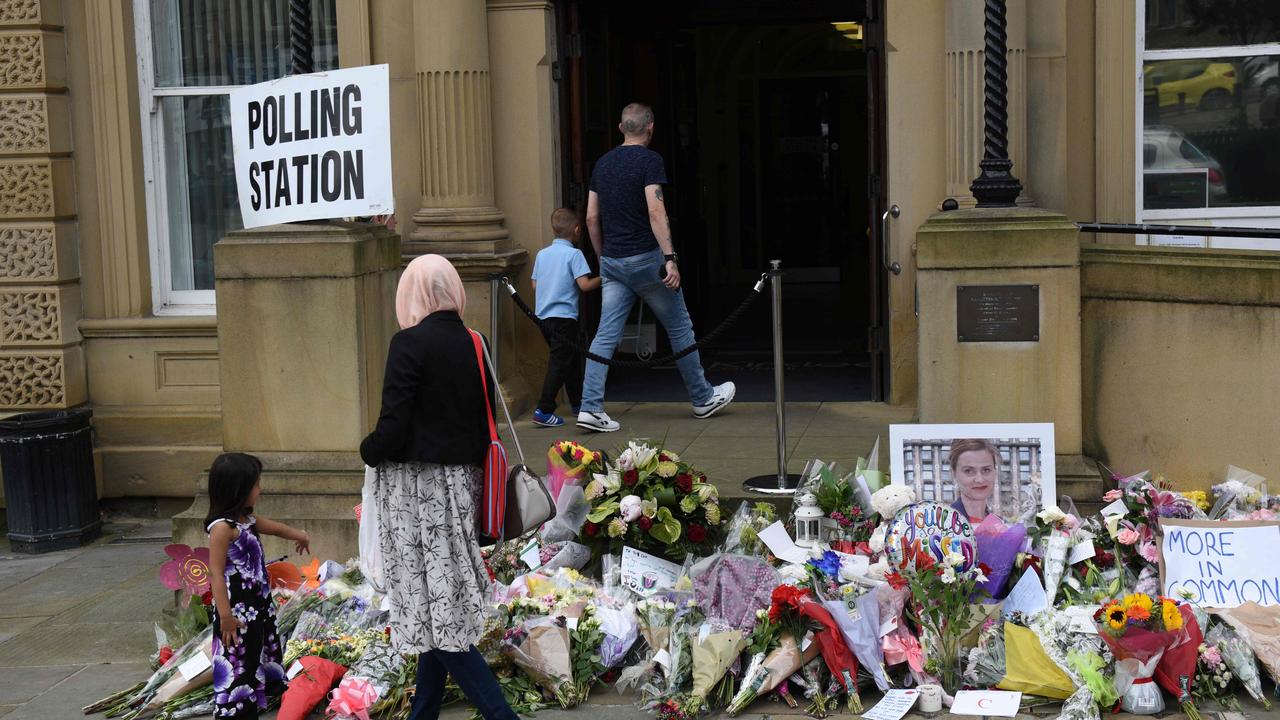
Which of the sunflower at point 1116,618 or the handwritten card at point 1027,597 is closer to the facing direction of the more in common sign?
the sunflower

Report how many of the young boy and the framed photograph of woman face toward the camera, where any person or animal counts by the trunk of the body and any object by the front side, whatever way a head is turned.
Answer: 1

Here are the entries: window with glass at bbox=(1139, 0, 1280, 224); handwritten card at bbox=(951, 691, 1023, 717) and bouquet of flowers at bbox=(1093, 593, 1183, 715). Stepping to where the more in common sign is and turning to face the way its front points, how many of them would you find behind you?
1

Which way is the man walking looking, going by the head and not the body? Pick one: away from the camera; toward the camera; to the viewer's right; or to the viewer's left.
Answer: away from the camera

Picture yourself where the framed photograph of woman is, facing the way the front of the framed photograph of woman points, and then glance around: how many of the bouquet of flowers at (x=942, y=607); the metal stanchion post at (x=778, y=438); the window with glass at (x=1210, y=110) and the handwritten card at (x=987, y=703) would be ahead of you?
2

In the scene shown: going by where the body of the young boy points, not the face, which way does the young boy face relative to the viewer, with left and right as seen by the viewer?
facing away from the viewer and to the right of the viewer

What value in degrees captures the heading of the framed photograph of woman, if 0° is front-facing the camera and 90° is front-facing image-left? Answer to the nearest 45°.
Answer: approximately 0°

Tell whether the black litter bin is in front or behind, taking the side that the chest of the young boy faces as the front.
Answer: behind

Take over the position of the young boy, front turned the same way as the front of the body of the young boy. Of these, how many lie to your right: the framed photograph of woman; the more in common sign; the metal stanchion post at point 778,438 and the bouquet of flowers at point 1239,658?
4

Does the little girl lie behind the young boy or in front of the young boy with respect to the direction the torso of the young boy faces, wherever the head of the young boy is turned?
behind

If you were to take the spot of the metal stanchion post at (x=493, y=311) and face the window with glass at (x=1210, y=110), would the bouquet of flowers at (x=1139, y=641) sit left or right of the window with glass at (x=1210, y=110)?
right

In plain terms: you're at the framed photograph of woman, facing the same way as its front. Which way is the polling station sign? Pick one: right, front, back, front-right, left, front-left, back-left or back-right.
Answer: right

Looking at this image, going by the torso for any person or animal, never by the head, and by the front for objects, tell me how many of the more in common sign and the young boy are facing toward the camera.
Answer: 1

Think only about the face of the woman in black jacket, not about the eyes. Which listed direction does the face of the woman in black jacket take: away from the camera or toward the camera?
away from the camera
